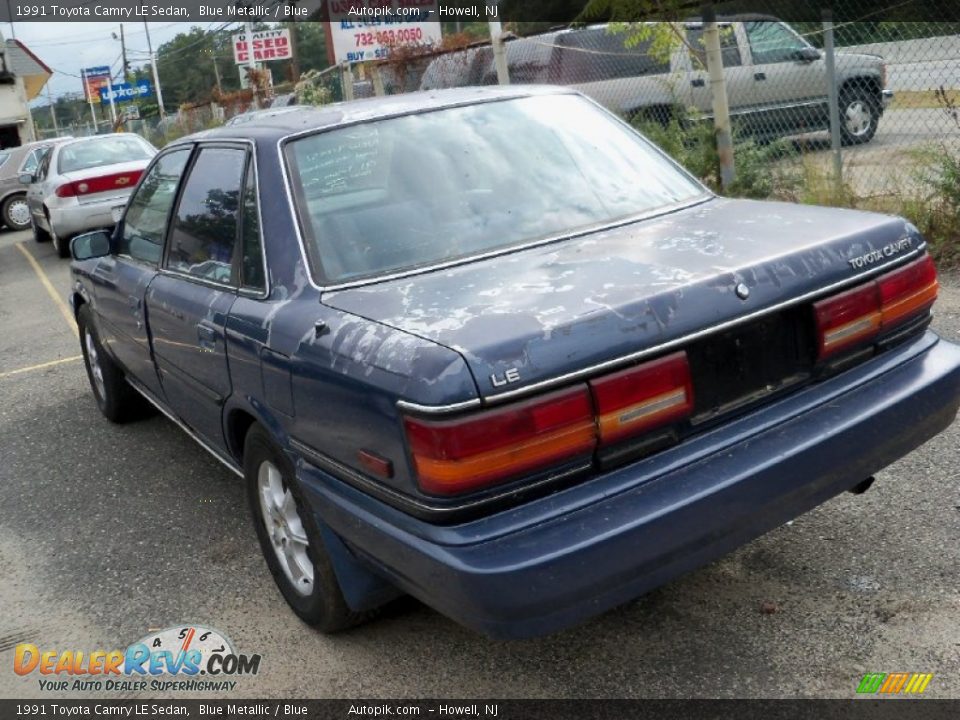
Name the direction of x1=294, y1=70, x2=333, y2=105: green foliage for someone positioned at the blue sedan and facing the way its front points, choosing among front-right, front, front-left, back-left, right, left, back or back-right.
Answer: front-right

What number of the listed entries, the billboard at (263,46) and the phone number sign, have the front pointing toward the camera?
2

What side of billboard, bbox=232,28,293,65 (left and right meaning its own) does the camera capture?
front

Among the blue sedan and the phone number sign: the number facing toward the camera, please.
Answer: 1

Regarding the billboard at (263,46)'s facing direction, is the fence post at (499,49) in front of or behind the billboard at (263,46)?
in front

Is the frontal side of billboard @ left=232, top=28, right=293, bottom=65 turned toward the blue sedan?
yes

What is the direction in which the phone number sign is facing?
toward the camera

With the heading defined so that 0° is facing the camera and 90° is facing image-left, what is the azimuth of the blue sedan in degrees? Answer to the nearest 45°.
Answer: approximately 135°

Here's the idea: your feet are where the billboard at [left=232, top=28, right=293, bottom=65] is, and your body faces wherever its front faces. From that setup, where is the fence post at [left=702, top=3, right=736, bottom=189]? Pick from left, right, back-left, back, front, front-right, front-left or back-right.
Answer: front

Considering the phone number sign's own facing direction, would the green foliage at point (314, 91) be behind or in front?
in front

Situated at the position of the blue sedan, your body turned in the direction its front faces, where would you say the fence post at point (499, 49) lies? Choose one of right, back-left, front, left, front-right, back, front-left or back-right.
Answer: front-right

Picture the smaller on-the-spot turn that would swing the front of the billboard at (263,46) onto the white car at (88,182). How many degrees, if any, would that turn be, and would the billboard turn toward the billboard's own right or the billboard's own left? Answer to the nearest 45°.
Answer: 0° — it already faces it

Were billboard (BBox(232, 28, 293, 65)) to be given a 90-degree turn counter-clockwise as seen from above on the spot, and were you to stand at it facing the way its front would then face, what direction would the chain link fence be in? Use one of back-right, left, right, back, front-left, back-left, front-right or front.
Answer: right
